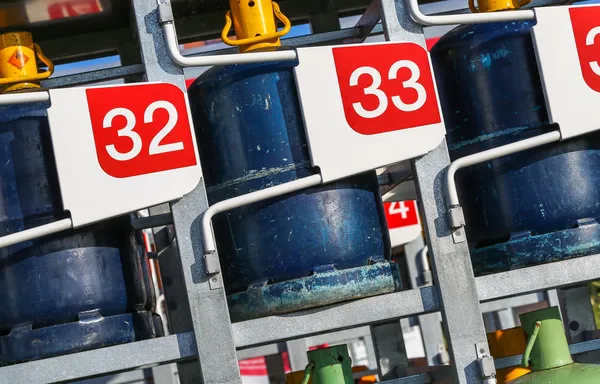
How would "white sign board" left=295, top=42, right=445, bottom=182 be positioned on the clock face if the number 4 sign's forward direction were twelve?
The white sign board is roughly at 12 o'clock from the number 4 sign.

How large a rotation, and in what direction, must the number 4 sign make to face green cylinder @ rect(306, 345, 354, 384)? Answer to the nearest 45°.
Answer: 0° — it already faces it

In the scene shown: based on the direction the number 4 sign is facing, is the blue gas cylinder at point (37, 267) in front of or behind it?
in front

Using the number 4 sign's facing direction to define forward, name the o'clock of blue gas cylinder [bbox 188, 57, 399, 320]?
The blue gas cylinder is roughly at 12 o'clock from the number 4 sign.

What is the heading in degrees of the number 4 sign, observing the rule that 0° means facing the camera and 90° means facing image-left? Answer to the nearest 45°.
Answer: approximately 0°

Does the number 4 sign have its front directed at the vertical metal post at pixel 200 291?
yes

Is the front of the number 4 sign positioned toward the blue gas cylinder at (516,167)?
yes
